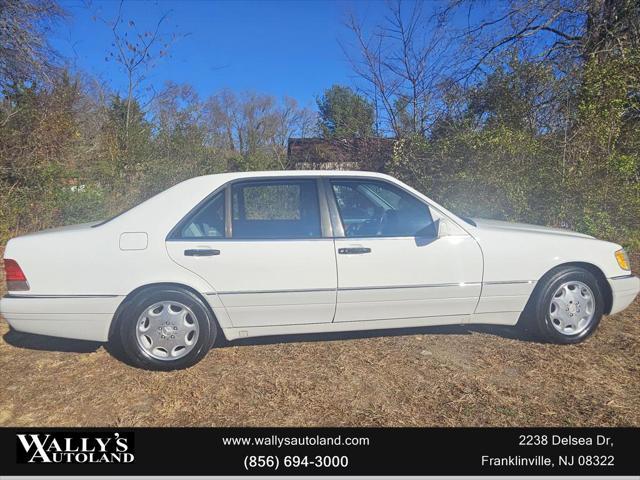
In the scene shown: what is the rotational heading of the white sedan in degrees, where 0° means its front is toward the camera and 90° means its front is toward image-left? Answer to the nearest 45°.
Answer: approximately 270°

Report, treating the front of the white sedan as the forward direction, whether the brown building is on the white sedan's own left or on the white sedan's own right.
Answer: on the white sedan's own left
